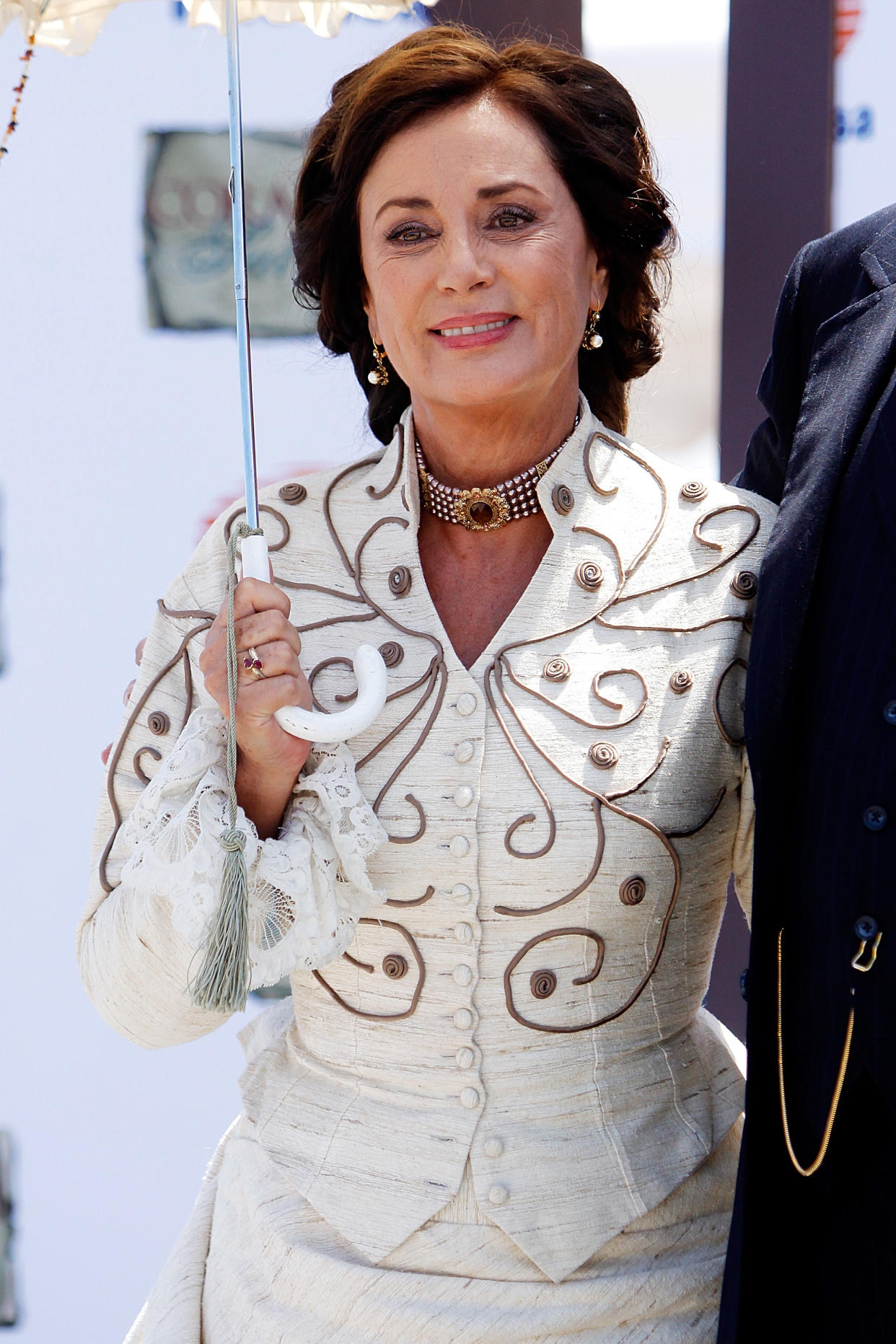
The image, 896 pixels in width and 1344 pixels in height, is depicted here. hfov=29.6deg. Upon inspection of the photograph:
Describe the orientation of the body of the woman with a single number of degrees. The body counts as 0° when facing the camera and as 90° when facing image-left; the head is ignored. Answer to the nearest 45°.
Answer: approximately 0°
